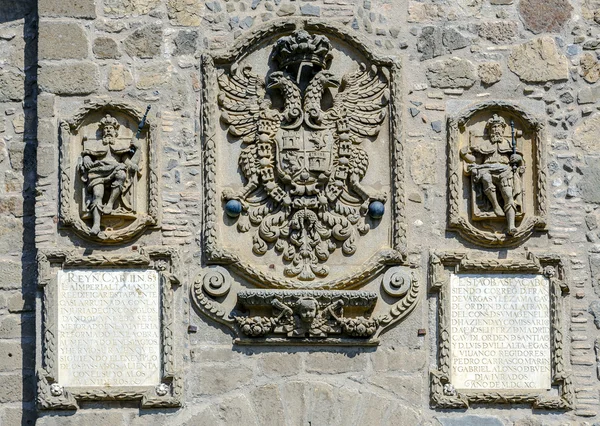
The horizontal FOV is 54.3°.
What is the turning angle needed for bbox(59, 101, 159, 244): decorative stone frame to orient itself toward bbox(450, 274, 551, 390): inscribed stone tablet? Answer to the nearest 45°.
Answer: approximately 90° to its left

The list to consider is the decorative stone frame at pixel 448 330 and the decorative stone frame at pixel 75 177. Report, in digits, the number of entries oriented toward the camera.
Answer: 2

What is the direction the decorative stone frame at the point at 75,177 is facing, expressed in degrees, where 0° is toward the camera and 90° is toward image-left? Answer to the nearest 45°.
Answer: approximately 0°

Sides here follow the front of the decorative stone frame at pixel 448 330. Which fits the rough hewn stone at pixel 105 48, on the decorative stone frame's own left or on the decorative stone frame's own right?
on the decorative stone frame's own right

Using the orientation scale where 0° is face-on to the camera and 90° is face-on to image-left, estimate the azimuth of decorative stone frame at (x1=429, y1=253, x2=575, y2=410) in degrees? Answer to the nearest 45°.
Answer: approximately 0°

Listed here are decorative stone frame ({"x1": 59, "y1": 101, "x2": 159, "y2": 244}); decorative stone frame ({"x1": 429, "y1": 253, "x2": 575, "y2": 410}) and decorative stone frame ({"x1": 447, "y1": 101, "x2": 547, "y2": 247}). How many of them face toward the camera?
3

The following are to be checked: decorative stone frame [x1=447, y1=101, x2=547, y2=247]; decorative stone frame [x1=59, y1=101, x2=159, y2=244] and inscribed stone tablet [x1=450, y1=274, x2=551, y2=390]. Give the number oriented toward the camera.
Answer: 3
